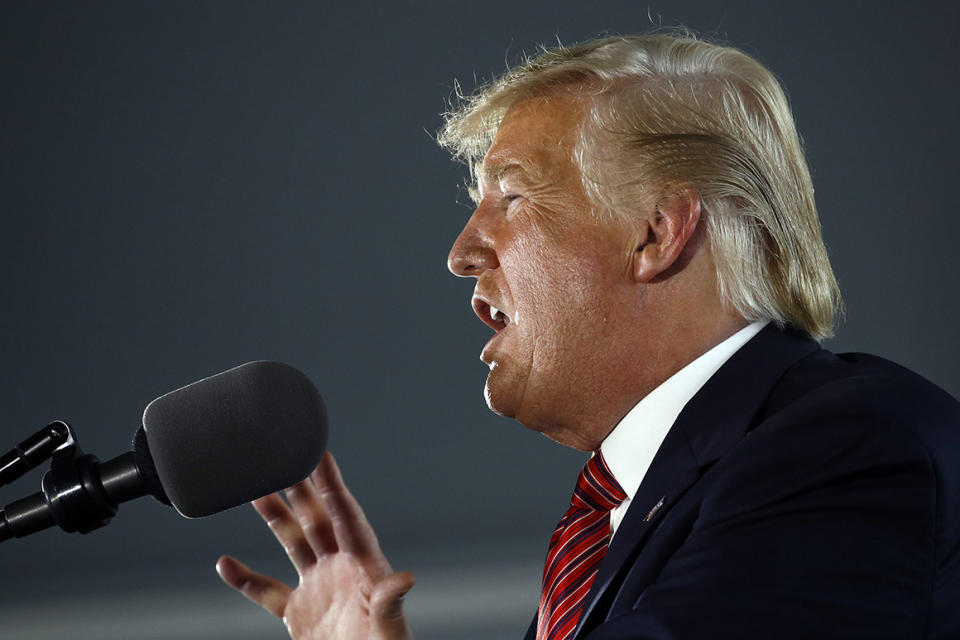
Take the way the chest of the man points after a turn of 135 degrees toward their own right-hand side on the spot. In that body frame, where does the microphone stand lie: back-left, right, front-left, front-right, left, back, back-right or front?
back

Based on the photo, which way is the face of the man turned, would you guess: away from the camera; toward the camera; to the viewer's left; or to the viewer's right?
to the viewer's left

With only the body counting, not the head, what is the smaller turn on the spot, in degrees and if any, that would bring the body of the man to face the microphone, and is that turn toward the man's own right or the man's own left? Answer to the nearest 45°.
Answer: approximately 45° to the man's own left

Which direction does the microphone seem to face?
to the viewer's right

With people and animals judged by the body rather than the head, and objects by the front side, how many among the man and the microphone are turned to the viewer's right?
1

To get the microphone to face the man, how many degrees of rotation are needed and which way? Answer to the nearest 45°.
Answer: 0° — it already faces them

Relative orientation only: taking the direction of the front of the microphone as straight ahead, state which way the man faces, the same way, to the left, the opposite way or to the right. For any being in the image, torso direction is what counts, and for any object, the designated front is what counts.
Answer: the opposite way

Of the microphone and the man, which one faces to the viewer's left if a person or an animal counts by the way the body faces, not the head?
the man

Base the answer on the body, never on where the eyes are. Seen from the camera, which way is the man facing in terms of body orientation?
to the viewer's left
